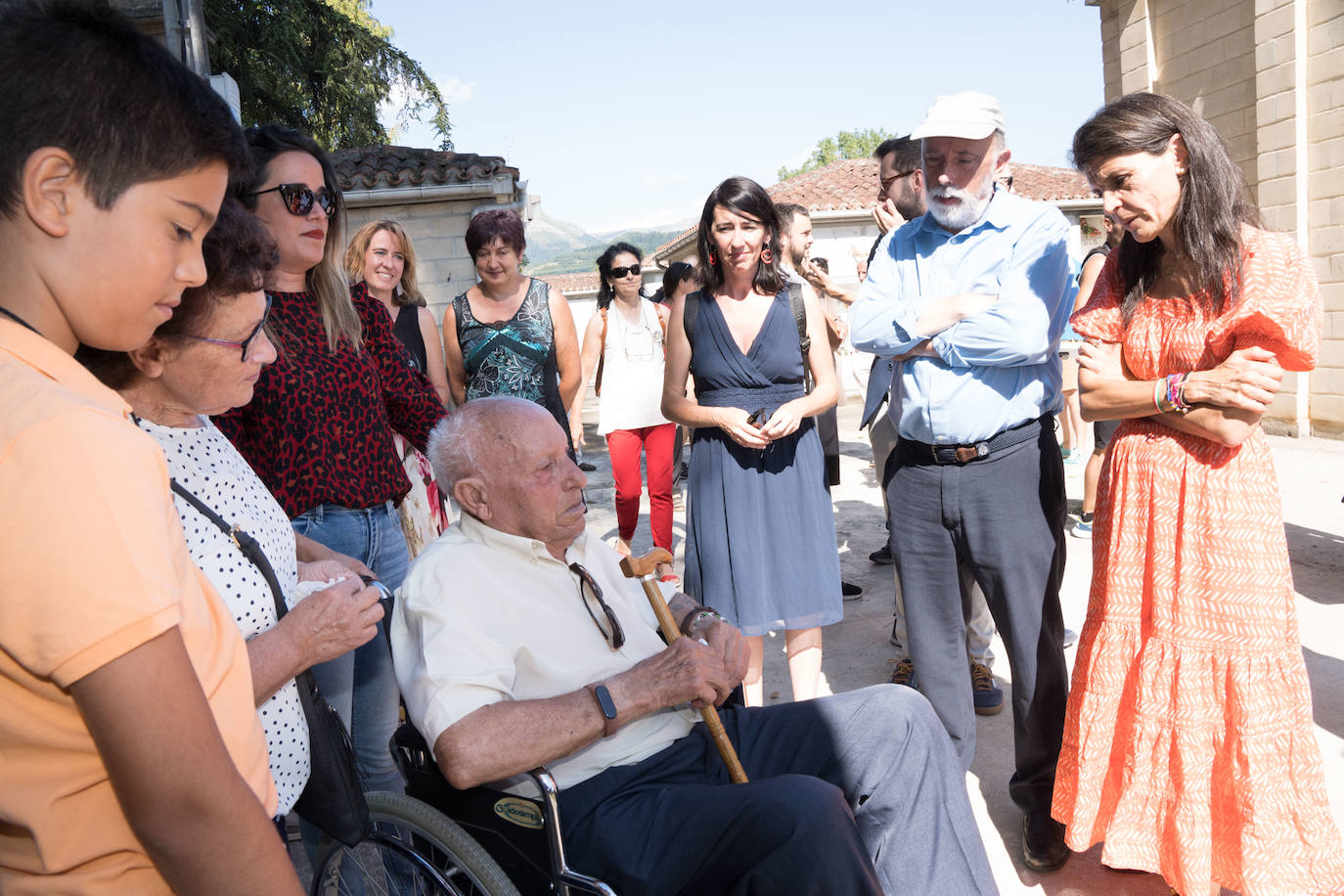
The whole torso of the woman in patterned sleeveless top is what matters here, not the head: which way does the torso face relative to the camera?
toward the camera

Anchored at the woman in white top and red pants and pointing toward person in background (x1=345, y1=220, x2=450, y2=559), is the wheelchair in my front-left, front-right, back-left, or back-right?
front-left

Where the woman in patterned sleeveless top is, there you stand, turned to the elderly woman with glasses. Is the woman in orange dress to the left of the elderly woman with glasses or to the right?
left

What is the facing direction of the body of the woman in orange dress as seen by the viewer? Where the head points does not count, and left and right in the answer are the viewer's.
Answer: facing the viewer and to the left of the viewer

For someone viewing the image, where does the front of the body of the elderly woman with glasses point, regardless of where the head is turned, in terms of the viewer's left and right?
facing to the right of the viewer

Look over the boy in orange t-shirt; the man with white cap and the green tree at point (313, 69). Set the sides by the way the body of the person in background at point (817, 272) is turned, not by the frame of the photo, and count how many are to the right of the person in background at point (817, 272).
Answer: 2

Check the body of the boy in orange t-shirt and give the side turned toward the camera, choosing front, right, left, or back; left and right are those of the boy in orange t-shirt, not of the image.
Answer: right

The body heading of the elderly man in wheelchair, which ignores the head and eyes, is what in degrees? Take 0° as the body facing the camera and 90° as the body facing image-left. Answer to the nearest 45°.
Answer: approximately 315°

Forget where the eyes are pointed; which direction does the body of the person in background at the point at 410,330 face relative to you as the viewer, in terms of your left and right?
facing the viewer

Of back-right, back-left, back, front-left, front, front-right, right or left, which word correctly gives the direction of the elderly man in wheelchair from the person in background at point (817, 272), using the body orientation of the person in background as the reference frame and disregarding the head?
right

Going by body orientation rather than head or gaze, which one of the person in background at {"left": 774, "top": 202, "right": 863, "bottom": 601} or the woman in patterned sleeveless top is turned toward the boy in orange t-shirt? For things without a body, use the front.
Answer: the woman in patterned sleeveless top
